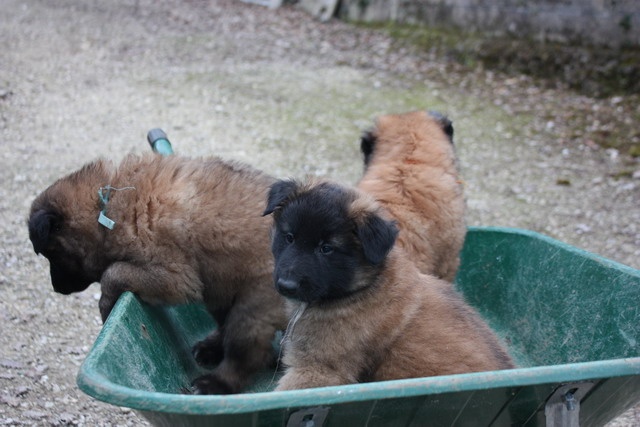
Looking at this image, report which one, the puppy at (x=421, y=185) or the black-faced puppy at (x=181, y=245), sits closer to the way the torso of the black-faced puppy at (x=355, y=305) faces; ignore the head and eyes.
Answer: the black-faced puppy

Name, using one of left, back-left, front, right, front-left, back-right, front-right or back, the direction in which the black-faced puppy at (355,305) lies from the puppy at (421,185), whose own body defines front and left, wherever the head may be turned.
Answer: back

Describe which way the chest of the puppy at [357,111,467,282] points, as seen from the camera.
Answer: away from the camera

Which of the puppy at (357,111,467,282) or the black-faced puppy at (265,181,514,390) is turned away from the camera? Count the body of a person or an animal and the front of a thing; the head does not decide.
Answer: the puppy

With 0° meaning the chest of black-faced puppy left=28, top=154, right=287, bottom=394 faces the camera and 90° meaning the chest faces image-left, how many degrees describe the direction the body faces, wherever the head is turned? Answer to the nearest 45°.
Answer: approximately 90°

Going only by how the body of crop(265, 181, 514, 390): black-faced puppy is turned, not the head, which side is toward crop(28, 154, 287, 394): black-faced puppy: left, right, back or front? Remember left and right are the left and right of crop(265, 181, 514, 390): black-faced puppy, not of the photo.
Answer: right

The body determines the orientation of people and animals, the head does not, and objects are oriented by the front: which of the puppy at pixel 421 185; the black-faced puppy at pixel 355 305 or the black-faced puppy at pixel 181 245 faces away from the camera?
the puppy

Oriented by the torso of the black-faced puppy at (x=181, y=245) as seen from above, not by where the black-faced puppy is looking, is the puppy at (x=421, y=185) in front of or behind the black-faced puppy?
behind

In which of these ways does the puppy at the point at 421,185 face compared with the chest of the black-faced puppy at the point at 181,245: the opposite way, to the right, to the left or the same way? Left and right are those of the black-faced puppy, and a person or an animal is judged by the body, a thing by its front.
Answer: to the right

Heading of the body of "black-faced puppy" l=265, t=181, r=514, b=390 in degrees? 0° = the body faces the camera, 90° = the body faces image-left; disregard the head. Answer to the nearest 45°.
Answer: approximately 45°

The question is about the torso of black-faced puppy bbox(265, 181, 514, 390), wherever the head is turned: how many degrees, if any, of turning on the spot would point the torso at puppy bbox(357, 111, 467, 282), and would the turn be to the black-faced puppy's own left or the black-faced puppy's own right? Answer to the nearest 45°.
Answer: approximately 135° to the black-faced puppy's own right

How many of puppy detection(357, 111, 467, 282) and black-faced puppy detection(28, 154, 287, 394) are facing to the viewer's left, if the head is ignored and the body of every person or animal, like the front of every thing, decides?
1
